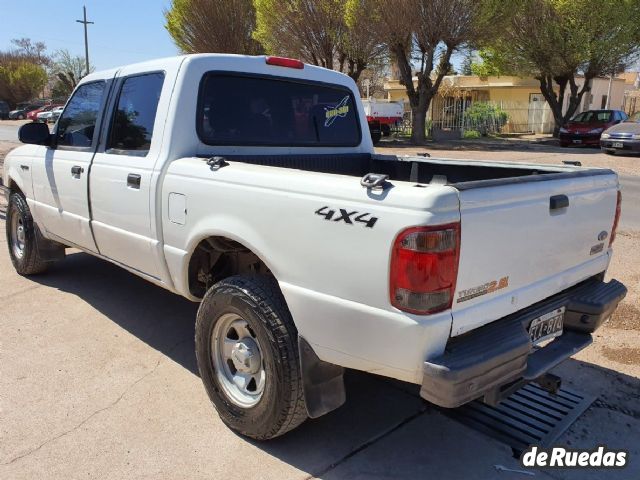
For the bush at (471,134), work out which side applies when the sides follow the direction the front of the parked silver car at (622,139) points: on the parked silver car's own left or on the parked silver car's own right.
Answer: on the parked silver car's own right

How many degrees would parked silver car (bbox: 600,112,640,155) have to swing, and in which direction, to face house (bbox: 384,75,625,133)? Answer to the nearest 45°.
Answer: approximately 90° to its right

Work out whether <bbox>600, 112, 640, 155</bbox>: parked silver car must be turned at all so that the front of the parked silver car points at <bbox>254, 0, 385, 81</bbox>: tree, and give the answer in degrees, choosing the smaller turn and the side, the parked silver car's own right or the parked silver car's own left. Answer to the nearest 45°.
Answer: approximately 45° to the parked silver car's own right

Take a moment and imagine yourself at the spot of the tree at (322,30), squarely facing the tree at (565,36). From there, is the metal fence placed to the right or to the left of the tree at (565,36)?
left

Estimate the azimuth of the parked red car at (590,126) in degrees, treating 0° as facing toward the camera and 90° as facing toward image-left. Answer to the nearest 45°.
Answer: approximately 45°

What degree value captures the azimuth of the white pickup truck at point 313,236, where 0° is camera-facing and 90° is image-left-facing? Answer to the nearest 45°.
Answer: approximately 135°

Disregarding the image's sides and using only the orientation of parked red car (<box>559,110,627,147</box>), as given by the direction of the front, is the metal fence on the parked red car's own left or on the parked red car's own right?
on the parked red car's own right

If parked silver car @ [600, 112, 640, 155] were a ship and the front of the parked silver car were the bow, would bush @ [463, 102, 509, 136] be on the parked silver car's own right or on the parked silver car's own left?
on the parked silver car's own right
